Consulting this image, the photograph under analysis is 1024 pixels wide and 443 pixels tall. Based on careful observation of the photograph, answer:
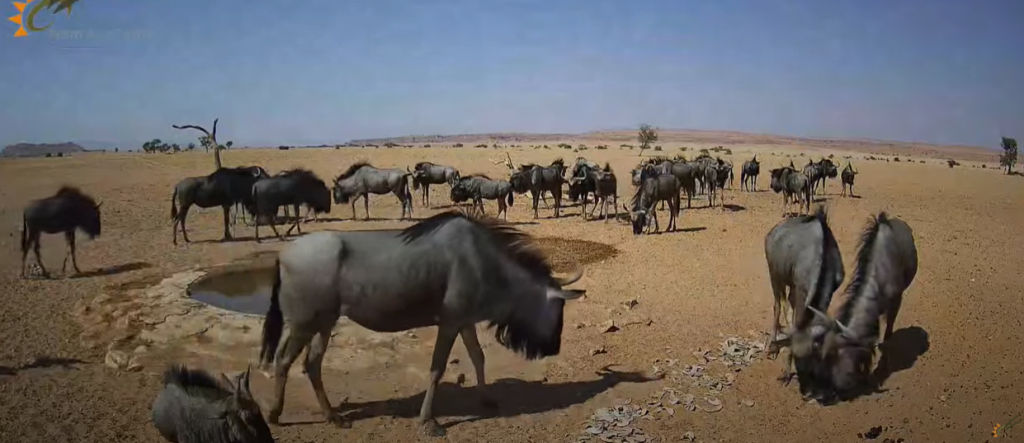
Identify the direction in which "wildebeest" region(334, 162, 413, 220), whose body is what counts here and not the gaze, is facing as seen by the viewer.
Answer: to the viewer's left

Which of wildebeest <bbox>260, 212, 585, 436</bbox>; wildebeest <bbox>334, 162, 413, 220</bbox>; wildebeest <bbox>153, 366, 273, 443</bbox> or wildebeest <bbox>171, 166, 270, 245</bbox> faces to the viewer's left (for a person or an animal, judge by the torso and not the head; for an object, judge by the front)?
wildebeest <bbox>334, 162, 413, 220</bbox>

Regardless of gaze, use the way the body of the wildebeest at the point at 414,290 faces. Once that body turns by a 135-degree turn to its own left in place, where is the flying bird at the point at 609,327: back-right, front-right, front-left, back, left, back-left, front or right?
right

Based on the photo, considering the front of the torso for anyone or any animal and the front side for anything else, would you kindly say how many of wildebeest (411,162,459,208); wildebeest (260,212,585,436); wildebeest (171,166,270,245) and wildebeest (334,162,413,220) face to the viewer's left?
2

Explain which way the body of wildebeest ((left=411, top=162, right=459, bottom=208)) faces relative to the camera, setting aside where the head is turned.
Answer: to the viewer's left

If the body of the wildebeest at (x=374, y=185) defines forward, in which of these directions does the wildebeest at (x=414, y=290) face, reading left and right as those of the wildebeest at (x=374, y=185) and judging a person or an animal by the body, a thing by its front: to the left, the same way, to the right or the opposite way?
the opposite way

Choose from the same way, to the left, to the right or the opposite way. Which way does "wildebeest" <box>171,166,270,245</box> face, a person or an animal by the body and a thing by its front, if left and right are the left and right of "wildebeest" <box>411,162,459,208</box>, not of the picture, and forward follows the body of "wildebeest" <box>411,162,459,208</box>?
the opposite way

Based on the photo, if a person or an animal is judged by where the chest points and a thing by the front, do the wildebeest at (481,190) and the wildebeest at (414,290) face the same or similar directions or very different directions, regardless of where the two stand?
very different directions

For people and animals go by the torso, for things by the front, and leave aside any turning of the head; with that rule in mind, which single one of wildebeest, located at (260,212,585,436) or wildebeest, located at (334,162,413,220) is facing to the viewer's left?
wildebeest, located at (334,162,413,220)

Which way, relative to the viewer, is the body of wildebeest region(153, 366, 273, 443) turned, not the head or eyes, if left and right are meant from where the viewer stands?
facing to the right of the viewer

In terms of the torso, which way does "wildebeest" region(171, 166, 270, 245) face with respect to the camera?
to the viewer's right

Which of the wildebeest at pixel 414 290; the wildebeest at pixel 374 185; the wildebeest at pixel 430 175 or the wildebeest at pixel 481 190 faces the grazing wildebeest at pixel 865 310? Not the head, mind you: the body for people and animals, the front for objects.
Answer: the wildebeest at pixel 414 290

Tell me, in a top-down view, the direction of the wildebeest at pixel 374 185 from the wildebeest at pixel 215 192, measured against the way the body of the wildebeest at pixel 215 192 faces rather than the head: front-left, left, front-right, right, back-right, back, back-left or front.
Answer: front-left

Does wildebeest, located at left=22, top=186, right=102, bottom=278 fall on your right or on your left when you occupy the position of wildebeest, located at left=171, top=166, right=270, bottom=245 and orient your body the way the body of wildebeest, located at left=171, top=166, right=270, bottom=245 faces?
on your right
